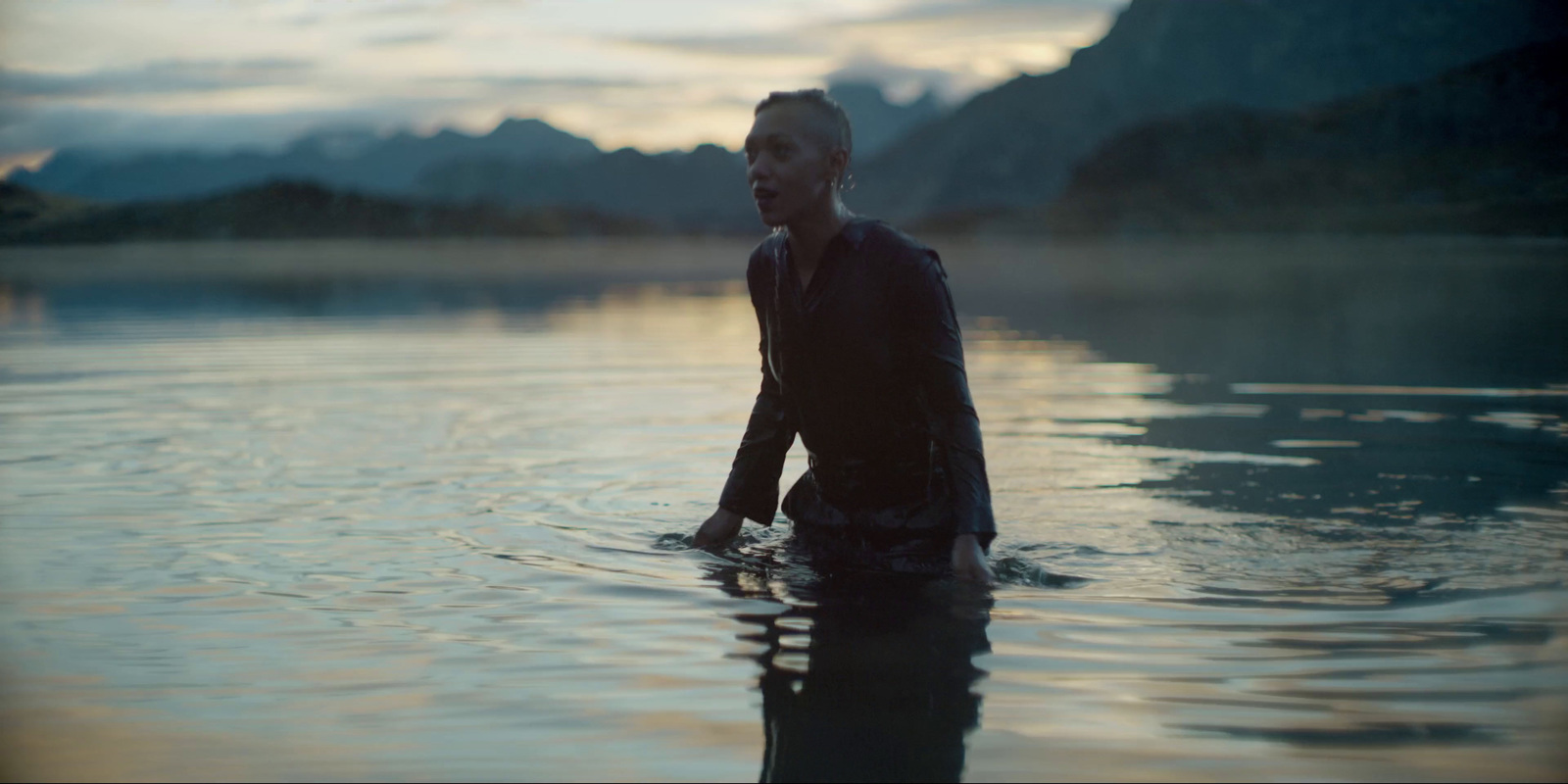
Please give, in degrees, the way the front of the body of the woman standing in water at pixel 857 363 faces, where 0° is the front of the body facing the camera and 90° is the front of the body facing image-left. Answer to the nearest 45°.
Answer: approximately 45°
